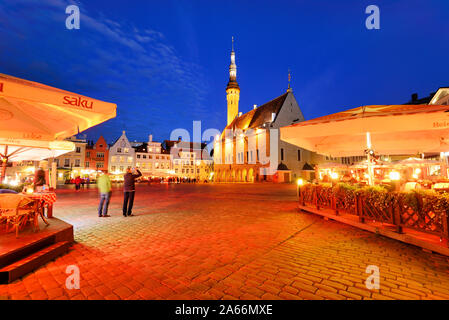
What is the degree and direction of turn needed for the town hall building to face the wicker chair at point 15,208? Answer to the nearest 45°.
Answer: approximately 45° to its left

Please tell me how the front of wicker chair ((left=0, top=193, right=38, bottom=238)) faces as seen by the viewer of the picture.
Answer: facing away from the viewer and to the right of the viewer

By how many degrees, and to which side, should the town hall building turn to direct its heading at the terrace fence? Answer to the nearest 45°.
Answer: approximately 45° to its left

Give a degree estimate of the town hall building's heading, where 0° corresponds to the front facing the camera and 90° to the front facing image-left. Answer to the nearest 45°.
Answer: approximately 45°

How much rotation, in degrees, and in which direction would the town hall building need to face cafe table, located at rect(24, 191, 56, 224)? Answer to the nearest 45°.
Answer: approximately 45° to its left

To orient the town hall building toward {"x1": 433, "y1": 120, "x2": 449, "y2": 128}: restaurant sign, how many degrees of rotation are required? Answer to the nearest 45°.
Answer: approximately 45° to its left
